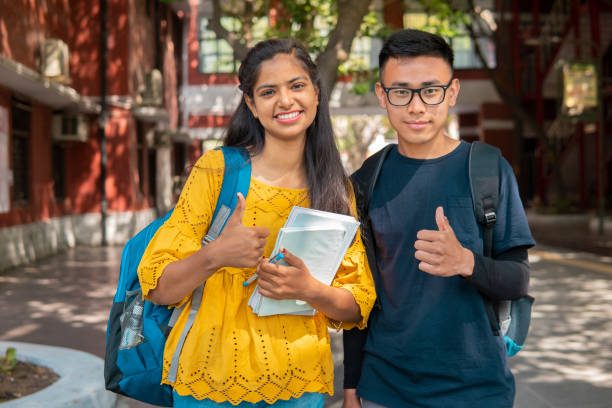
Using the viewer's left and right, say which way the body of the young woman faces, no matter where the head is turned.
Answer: facing the viewer

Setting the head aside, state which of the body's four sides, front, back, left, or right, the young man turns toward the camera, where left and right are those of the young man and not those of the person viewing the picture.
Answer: front

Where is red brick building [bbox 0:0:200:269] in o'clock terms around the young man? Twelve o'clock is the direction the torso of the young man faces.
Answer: The red brick building is roughly at 5 o'clock from the young man.

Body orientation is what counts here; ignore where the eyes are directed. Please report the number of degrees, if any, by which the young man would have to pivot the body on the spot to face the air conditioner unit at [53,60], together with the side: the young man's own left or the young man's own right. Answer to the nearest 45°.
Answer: approximately 135° to the young man's own right

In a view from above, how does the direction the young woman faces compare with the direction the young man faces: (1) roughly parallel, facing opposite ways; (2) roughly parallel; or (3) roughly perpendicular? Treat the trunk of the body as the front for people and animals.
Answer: roughly parallel

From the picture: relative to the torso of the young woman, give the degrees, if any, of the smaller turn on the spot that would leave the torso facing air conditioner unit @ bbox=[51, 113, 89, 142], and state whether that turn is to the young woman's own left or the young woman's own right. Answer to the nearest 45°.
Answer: approximately 180°

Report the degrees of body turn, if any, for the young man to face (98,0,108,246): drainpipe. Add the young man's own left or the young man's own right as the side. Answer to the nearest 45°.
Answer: approximately 135° to the young man's own right

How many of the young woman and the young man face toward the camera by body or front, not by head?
2

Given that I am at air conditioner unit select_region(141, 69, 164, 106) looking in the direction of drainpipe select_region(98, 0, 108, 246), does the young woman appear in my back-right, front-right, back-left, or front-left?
front-left
